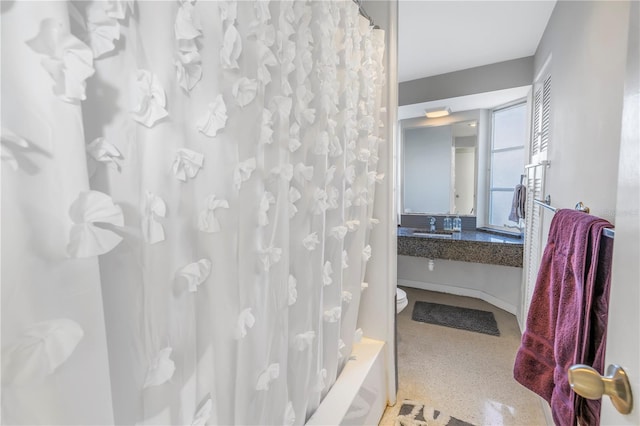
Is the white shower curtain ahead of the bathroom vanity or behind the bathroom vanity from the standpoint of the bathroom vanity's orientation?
ahead

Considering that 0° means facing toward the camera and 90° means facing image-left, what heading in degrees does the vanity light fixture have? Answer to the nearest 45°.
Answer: approximately 0°

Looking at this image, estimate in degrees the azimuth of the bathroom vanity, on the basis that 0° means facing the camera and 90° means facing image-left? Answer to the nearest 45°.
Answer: approximately 0°

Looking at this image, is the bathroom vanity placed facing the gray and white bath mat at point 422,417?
yes

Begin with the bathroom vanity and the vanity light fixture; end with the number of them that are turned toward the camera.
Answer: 2

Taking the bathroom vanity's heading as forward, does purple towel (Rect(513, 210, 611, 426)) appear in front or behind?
in front
